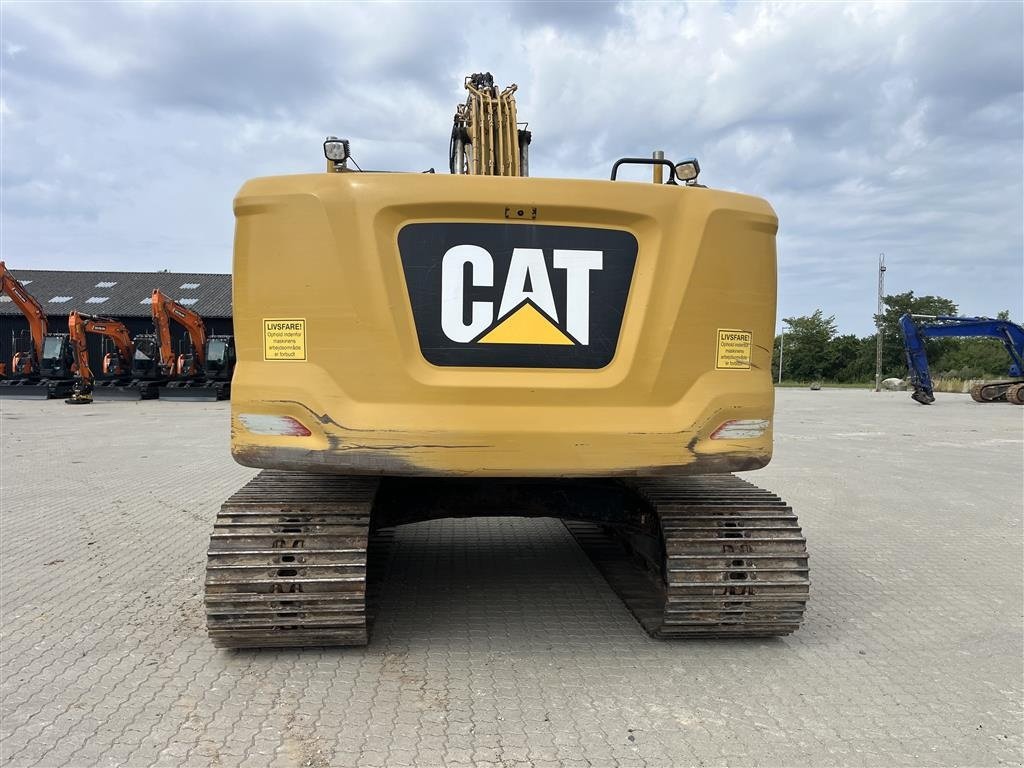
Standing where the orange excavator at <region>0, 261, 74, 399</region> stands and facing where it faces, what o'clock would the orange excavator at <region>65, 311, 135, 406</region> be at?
the orange excavator at <region>65, 311, 135, 406</region> is roughly at 9 o'clock from the orange excavator at <region>0, 261, 74, 399</region>.

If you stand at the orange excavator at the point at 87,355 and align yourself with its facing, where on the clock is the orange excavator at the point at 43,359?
the orange excavator at the point at 43,359 is roughly at 3 o'clock from the orange excavator at the point at 87,355.

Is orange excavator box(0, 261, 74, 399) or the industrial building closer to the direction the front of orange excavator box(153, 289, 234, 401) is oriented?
the orange excavator

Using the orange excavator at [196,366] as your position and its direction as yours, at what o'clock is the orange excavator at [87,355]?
the orange excavator at [87,355] is roughly at 2 o'clock from the orange excavator at [196,366].

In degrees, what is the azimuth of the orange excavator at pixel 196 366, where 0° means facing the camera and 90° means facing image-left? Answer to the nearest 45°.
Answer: approximately 45°

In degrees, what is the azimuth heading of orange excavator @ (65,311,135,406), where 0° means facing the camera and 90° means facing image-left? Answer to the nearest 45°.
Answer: approximately 45°
